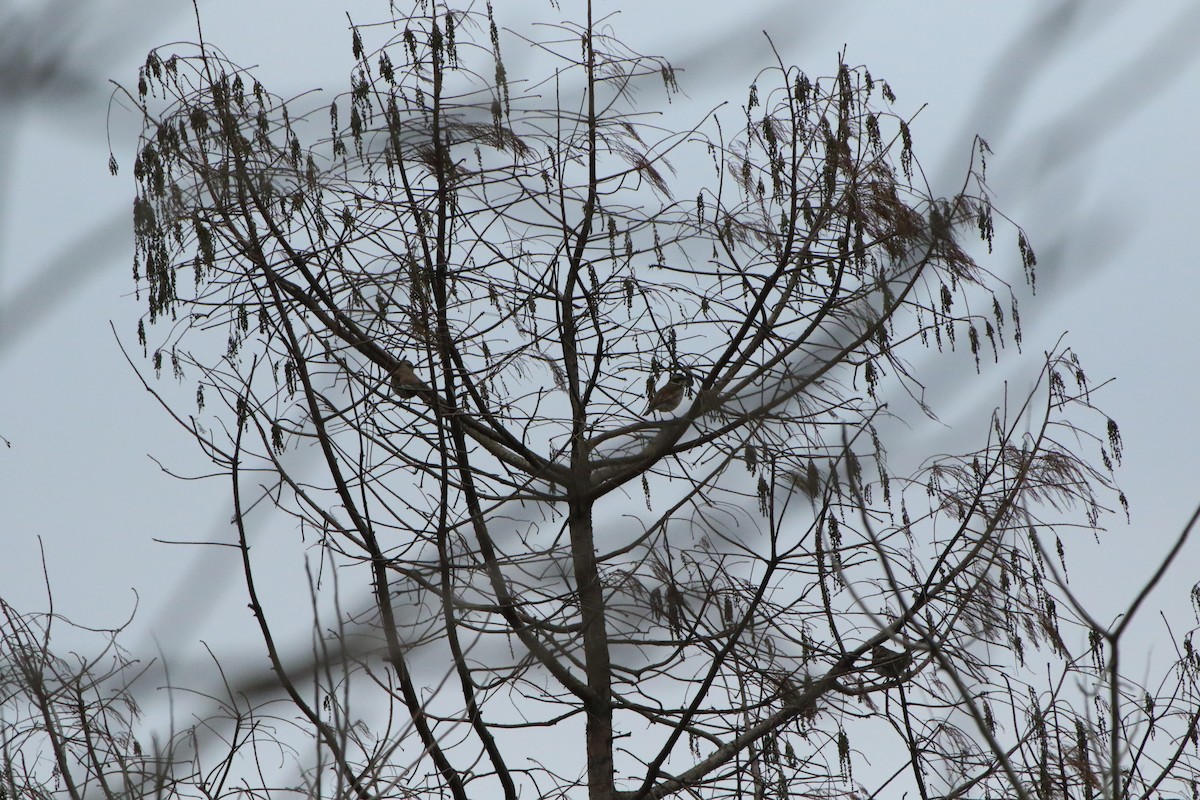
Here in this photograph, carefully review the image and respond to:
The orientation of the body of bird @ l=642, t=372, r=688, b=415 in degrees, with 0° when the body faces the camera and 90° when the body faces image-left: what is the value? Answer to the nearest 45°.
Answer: approximately 270°

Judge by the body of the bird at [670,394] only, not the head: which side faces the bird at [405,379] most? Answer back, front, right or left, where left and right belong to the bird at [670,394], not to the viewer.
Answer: back
